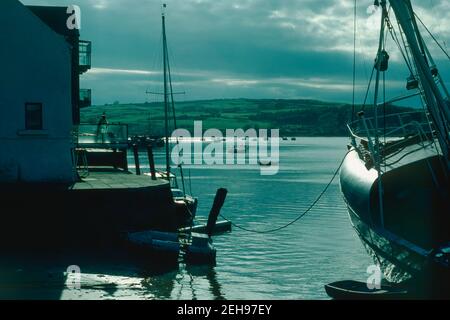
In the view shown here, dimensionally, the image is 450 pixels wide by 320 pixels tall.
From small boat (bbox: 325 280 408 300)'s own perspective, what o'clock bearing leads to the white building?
The white building is roughly at 1 o'clock from the small boat.

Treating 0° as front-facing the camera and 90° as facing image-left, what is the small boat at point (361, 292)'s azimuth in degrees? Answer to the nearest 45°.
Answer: approximately 90°

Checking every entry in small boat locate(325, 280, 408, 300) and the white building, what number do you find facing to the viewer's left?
1

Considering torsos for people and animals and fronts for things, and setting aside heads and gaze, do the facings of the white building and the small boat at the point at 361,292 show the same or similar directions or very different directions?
very different directions

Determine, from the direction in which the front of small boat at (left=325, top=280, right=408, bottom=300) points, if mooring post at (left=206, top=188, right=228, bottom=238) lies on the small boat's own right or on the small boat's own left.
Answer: on the small boat's own right
